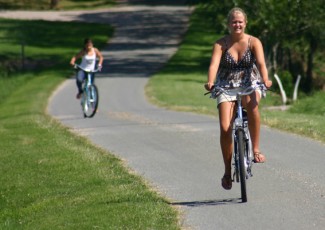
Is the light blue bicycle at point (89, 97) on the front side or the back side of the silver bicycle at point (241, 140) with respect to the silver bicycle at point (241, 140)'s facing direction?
on the back side

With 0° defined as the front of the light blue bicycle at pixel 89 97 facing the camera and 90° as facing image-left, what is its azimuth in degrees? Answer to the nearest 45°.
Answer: approximately 0°

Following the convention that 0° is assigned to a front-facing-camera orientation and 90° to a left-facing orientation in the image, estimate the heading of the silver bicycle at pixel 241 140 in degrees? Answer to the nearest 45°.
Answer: approximately 0°

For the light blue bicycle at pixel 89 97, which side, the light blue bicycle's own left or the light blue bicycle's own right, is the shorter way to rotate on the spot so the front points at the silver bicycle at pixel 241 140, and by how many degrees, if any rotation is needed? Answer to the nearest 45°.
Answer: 0° — it already faces it

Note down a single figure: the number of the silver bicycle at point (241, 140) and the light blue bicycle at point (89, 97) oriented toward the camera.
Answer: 2
